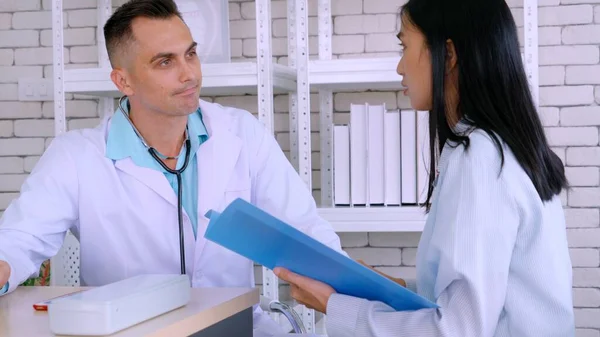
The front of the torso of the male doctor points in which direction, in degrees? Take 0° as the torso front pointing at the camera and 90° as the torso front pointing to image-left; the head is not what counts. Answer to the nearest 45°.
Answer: approximately 315°

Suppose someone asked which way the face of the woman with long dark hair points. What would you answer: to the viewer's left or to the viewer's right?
to the viewer's left

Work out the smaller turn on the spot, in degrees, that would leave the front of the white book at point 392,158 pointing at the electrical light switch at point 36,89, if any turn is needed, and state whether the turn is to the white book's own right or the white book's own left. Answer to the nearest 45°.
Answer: approximately 90° to the white book's own right

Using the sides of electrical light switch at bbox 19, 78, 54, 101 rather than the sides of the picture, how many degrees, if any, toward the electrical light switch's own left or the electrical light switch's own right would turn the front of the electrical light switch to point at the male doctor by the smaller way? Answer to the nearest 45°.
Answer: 0° — it already faces them

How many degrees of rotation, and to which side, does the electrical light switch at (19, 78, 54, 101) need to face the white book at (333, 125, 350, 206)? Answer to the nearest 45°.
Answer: approximately 45° to its left

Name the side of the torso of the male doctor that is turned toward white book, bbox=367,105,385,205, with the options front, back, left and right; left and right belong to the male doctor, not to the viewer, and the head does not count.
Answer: left

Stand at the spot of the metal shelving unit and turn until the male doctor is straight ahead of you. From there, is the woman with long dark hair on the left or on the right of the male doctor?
left

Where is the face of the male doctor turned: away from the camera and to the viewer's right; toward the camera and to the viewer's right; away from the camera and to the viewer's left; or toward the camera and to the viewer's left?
toward the camera and to the viewer's right
